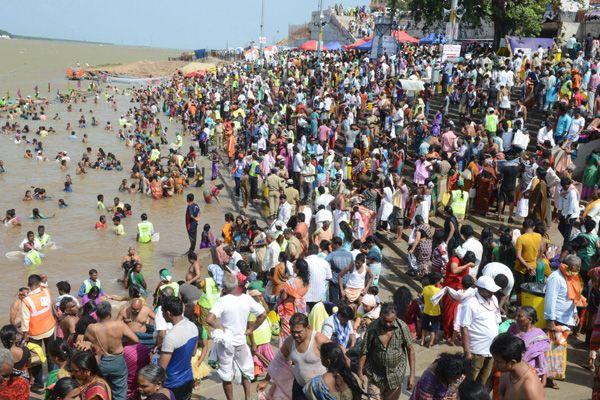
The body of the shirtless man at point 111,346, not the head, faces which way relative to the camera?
away from the camera

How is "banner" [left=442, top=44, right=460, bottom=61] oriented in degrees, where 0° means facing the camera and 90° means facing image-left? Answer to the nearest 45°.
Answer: approximately 0°

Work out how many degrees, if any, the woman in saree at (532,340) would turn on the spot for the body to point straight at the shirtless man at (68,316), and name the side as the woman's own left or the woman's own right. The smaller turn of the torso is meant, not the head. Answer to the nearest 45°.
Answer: approximately 45° to the woman's own right

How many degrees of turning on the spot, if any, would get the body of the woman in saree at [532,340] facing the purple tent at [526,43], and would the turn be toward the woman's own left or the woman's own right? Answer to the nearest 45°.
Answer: approximately 135° to the woman's own right

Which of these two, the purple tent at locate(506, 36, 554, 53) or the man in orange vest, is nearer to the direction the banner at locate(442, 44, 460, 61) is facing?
the man in orange vest

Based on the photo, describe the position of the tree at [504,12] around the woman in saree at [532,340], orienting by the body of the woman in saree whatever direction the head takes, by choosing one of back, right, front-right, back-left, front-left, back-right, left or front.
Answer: back-right

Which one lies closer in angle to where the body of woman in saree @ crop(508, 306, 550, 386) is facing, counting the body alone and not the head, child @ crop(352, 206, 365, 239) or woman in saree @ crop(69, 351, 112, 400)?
the woman in saree

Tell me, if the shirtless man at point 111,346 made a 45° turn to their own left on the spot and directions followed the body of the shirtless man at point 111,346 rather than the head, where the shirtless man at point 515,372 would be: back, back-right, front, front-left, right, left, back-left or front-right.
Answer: back

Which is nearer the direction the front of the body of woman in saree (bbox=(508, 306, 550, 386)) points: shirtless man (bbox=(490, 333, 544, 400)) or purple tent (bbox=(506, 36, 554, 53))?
the shirtless man

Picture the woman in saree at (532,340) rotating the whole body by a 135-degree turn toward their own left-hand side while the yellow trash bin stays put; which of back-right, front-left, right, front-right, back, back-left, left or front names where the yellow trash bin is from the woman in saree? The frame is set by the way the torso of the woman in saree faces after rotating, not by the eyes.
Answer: left

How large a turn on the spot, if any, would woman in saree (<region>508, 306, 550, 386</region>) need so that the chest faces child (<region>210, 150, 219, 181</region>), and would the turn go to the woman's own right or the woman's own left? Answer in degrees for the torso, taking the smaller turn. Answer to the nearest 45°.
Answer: approximately 90° to the woman's own right

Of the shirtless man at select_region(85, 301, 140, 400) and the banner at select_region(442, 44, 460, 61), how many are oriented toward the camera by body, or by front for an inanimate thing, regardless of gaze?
1

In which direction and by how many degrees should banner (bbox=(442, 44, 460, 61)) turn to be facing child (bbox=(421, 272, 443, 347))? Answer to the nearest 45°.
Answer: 0° — it already faces them

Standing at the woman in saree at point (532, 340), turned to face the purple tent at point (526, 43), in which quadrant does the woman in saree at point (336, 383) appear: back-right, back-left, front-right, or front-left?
back-left

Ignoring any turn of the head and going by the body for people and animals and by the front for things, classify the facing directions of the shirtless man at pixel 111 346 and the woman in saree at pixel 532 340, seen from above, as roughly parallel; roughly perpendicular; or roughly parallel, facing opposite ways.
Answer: roughly perpendicular
